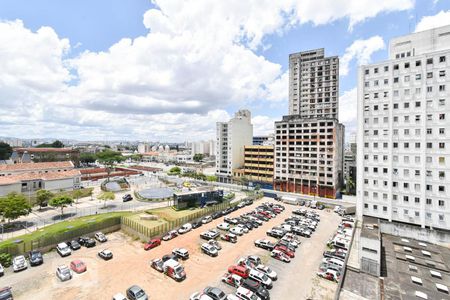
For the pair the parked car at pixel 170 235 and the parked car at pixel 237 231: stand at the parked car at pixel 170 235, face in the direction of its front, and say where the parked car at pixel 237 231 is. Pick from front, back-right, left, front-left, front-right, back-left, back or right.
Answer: back-left

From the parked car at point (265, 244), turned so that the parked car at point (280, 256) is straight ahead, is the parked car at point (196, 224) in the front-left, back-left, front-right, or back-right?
back-right

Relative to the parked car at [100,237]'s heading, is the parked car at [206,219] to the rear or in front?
in front
